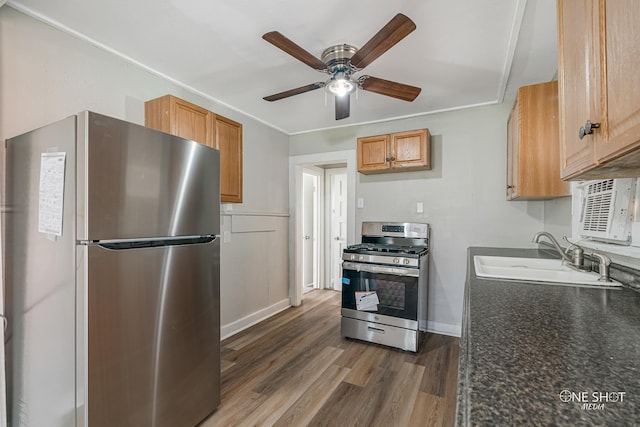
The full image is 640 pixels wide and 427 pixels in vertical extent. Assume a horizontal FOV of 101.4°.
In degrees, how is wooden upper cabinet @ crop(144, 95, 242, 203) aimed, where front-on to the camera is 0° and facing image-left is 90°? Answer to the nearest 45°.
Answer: approximately 315°

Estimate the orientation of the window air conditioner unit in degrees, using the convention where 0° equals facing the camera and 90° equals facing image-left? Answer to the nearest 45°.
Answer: approximately 45°

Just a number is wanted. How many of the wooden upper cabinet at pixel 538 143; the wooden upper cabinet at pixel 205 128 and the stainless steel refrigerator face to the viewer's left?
1

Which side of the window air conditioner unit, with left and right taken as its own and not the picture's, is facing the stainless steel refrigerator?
front

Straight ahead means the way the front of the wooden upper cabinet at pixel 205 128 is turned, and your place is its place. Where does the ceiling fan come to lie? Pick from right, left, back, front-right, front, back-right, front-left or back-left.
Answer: front

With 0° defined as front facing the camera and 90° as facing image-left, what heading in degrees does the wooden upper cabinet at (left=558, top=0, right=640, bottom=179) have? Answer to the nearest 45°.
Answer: approximately 45°

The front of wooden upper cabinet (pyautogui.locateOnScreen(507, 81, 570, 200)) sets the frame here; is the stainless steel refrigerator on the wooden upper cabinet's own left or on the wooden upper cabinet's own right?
on the wooden upper cabinet's own left

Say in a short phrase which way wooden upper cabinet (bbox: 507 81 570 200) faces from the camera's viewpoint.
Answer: facing to the left of the viewer

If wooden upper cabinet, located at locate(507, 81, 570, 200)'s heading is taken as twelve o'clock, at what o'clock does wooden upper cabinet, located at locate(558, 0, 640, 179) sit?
wooden upper cabinet, located at locate(558, 0, 640, 179) is roughly at 9 o'clock from wooden upper cabinet, located at locate(507, 81, 570, 200).

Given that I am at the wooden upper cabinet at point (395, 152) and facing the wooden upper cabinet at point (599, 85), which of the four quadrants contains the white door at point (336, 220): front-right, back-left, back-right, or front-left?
back-right

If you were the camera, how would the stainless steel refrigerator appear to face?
facing the viewer and to the right of the viewer

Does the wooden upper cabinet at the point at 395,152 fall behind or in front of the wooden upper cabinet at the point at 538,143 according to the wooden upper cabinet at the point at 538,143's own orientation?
in front

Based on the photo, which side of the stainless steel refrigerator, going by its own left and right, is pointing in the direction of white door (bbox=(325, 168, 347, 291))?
left

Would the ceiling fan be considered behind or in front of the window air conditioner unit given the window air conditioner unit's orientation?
in front

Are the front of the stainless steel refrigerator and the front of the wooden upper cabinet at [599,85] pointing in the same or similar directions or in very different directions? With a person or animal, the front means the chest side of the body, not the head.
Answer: very different directions

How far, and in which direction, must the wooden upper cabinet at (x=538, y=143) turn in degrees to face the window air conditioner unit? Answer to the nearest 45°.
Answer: approximately 135° to its left
